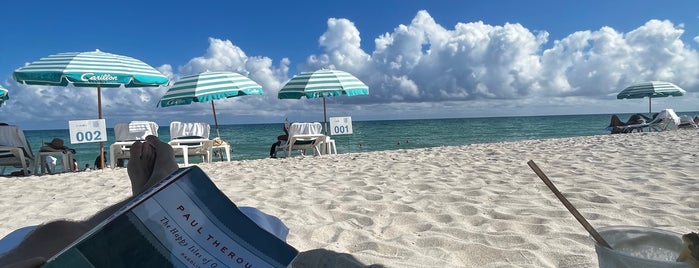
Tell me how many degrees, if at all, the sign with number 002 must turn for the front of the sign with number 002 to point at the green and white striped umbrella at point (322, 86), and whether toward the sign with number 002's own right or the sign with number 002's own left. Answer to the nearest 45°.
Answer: approximately 90° to the sign with number 002's own left

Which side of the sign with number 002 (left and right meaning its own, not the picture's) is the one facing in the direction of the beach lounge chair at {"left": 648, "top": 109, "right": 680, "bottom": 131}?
left

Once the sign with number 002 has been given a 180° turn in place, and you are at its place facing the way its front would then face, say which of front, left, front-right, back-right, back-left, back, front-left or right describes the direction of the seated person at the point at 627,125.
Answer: right

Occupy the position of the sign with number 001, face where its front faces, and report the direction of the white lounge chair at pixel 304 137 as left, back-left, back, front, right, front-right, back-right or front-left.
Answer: right

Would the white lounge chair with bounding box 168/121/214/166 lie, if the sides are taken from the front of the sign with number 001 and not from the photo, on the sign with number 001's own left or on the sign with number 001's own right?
on the sign with number 001's own right

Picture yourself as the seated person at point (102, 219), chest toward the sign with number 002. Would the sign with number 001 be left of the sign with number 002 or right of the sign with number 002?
right

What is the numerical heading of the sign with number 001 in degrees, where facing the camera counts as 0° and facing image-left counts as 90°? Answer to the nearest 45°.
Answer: approximately 0°

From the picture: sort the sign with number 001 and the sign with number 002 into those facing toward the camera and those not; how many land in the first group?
2

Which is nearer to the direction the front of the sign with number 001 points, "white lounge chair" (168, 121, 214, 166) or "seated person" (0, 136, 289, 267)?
the seated person

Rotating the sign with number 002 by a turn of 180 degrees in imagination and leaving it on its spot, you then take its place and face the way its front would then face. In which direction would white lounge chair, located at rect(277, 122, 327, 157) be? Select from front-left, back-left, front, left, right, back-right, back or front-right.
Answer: right

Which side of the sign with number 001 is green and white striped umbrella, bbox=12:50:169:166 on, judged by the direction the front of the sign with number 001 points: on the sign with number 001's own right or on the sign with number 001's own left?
on the sign with number 001's own right

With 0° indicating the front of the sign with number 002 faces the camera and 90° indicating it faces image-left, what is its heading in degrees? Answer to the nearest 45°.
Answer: approximately 0°
